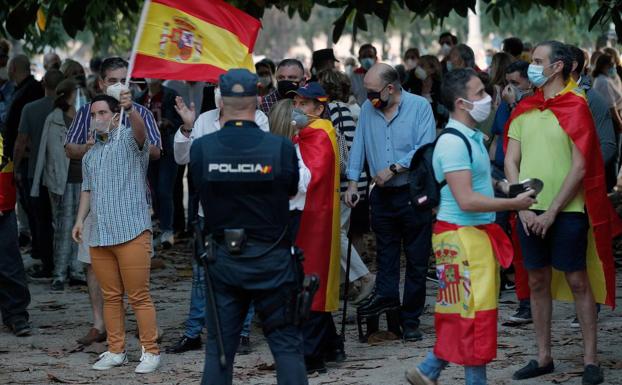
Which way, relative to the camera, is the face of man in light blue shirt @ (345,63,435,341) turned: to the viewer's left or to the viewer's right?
to the viewer's left

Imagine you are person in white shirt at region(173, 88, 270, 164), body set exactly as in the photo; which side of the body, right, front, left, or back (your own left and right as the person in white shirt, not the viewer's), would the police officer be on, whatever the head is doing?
front

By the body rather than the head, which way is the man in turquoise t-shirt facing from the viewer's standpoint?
to the viewer's right

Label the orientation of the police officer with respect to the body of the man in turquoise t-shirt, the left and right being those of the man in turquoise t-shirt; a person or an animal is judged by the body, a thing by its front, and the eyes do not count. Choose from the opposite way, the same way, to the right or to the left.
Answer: to the left

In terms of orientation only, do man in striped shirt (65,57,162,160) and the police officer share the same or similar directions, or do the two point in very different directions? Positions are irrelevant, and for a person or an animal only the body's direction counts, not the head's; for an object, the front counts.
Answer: very different directions

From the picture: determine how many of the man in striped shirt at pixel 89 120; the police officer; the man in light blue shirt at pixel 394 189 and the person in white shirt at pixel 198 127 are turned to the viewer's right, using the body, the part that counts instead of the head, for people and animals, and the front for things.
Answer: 0

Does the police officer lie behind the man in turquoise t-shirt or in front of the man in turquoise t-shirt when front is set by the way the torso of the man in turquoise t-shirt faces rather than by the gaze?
behind

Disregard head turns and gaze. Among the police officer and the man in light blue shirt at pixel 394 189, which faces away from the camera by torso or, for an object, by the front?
the police officer

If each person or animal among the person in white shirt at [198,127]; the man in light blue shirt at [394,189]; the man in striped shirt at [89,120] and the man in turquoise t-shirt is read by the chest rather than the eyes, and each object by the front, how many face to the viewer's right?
1

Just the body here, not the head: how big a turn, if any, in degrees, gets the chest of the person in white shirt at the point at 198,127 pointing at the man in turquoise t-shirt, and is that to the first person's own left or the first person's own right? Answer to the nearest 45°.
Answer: approximately 45° to the first person's own left

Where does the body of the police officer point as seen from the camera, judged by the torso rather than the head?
away from the camera

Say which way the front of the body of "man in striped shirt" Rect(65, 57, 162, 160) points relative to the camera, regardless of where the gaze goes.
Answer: toward the camera

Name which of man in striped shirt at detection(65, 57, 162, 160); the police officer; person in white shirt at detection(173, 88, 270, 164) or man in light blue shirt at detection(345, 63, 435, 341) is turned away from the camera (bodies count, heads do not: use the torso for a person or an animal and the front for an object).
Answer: the police officer

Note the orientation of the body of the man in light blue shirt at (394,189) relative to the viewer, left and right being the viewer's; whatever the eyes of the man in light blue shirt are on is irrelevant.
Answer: facing the viewer and to the left of the viewer

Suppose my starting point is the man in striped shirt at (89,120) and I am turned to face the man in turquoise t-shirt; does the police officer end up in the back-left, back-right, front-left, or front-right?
front-right

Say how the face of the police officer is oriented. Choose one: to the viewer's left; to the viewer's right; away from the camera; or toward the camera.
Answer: away from the camera

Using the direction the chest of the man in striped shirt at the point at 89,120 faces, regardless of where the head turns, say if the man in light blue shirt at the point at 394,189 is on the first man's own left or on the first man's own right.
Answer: on the first man's own left
